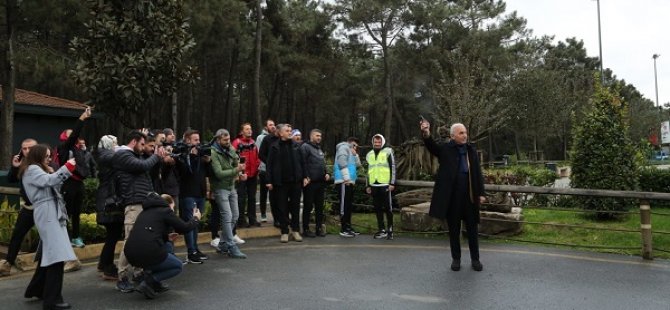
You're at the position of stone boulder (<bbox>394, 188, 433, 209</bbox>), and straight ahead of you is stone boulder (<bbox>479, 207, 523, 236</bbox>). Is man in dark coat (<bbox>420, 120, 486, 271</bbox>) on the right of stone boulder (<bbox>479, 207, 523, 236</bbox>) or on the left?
right

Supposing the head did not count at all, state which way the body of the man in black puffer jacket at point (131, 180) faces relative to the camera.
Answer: to the viewer's right

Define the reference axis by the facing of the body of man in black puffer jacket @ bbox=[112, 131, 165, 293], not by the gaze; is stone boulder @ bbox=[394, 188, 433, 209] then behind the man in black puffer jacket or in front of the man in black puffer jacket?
in front

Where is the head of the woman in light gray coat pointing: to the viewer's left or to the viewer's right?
to the viewer's right

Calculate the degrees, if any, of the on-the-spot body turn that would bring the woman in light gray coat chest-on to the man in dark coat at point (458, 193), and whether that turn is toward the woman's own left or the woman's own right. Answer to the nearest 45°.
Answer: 0° — they already face them

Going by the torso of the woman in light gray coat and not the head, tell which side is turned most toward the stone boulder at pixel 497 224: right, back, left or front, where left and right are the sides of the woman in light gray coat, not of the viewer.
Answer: front

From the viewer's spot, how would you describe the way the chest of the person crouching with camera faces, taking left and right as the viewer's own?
facing away from the viewer and to the right of the viewer

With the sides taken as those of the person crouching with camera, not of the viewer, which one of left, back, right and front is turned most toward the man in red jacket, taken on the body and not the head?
front

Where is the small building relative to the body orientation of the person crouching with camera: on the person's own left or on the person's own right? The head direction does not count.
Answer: on the person's own left

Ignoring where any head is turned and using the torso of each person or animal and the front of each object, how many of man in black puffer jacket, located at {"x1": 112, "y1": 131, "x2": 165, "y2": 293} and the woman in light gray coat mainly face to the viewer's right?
2

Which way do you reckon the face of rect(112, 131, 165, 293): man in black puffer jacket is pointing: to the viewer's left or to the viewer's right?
to the viewer's right

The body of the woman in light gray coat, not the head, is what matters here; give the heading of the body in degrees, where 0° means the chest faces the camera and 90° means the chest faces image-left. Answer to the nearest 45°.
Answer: approximately 270°
